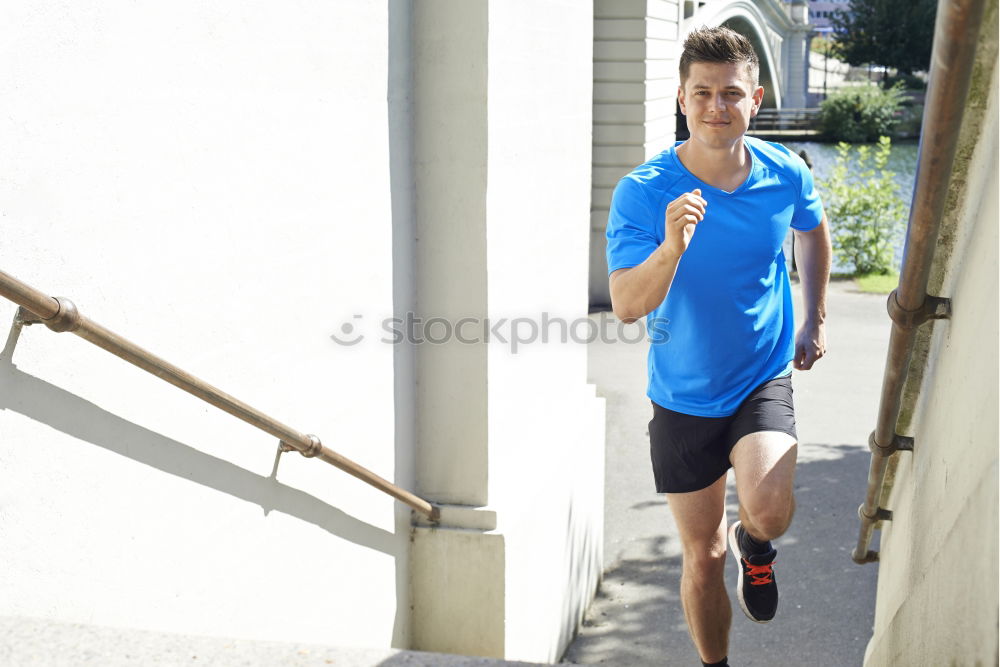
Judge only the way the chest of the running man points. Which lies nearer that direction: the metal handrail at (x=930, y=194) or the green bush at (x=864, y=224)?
the metal handrail

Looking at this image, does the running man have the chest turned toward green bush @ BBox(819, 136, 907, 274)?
no

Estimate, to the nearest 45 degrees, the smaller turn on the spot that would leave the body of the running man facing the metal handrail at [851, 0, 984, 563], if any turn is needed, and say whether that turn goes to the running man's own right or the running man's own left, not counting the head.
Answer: approximately 45° to the running man's own left

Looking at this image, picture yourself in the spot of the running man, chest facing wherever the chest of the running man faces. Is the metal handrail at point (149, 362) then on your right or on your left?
on your right

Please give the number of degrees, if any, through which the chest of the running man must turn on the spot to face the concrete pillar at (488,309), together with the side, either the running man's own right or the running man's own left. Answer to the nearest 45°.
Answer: approximately 135° to the running man's own right

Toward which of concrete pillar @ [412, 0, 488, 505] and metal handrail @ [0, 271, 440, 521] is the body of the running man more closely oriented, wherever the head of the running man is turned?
the metal handrail

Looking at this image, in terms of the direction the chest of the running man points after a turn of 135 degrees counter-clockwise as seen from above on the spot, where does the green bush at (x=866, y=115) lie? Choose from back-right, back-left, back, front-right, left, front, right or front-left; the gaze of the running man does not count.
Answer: front-left

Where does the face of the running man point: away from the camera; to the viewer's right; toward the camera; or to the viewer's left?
toward the camera

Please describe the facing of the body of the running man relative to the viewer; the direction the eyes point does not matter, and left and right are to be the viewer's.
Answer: facing the viewer
